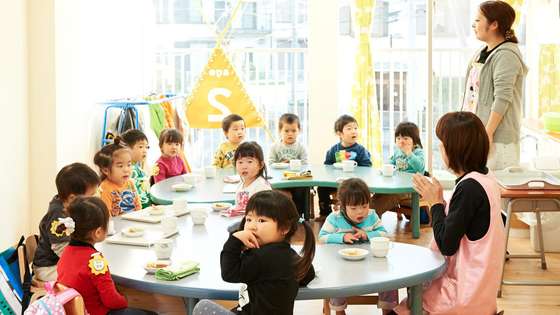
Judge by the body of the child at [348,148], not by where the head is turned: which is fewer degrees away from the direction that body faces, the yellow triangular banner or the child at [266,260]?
the child

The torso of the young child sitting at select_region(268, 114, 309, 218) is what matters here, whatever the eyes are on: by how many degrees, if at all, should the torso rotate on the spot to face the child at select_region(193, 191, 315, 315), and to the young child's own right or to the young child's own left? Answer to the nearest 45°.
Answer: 0° — they already face them

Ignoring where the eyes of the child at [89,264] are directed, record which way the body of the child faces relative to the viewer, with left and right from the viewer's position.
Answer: facing away from the viewer and to the right of the viewer

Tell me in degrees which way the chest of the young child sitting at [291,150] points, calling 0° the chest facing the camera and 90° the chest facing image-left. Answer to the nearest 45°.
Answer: approximately 0°

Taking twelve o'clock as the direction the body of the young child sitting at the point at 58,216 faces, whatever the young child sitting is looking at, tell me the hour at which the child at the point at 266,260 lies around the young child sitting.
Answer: The child is roughly at 2 o'clock from the young child sitting.

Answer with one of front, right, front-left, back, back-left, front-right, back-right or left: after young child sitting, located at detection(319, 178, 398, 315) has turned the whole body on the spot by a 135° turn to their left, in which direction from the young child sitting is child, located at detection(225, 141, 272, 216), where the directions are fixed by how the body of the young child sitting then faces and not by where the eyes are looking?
left

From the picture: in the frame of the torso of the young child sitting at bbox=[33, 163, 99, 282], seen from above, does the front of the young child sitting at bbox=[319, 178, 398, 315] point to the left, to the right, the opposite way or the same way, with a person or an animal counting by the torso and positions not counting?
to the right

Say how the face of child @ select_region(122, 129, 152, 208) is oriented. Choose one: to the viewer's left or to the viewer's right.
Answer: to the viewer's right

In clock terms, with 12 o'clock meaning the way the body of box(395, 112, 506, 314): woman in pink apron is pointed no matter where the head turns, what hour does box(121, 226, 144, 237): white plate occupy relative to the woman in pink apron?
The white plate is roughly at 11 o'clock from the woman in pink apron.

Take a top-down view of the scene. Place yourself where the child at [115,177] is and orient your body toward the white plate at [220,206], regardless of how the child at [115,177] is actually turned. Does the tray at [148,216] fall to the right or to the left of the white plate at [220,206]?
right

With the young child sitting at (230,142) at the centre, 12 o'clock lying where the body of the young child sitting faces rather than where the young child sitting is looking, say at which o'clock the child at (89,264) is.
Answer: The child is roughly at 2 o'clock from the young child sitting.

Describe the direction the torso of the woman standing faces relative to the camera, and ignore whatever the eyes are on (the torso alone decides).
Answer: to the viewer's left

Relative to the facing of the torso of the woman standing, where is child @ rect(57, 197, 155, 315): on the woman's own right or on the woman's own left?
on the woman's own left

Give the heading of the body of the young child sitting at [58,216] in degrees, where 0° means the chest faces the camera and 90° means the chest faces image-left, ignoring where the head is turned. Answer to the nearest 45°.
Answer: approximately 270°
